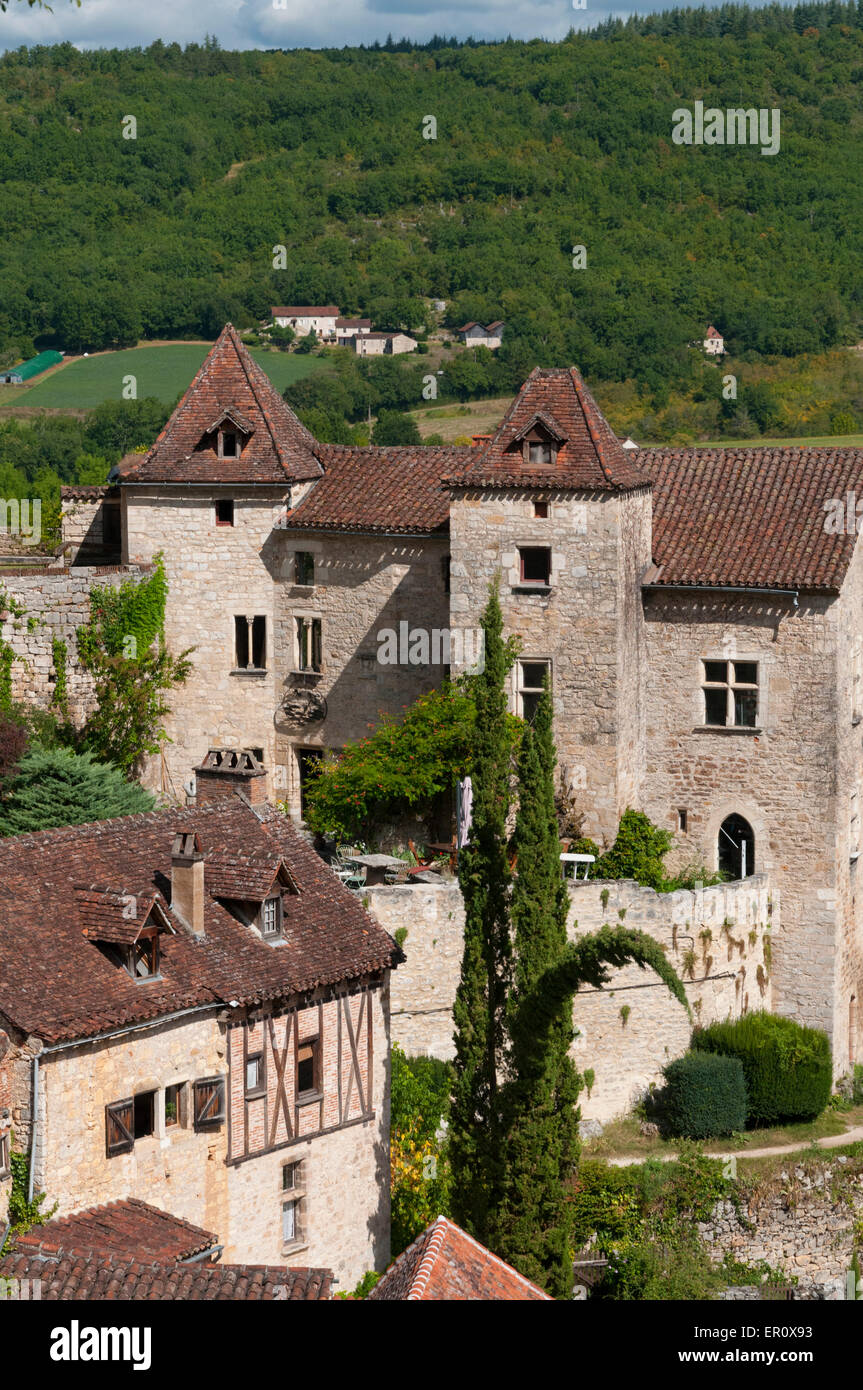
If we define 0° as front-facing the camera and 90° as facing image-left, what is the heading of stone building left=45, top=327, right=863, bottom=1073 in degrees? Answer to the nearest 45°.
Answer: approximately 0°

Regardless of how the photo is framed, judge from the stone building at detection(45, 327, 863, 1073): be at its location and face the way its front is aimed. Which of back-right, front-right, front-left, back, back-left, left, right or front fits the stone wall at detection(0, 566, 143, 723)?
right

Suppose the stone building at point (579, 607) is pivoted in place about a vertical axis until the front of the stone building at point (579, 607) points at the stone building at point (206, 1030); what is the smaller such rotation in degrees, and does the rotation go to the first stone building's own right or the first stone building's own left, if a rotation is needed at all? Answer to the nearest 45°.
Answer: approximately 45° to the first stone building's own right

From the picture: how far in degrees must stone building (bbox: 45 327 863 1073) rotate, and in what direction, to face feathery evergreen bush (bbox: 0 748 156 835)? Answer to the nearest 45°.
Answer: approximately 90° to its right

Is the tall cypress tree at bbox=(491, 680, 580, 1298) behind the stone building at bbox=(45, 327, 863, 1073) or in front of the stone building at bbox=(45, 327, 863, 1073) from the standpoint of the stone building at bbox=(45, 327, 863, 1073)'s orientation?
in front
